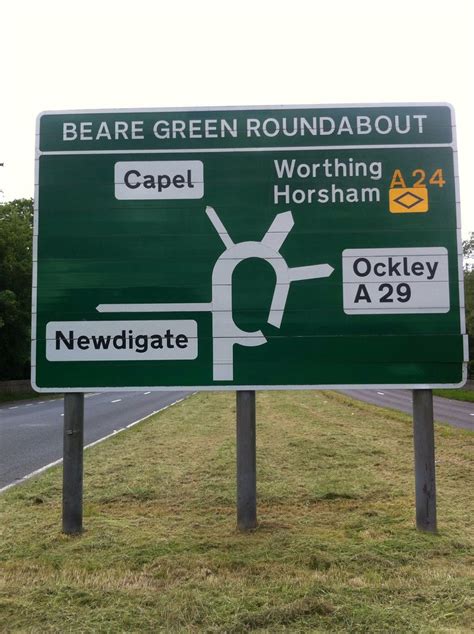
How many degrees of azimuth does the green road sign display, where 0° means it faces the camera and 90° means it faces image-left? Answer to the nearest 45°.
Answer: approximately 0°

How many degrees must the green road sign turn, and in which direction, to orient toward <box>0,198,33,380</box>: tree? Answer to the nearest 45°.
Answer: approximately 135° to its right
